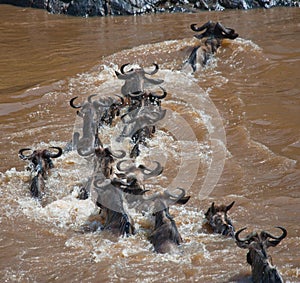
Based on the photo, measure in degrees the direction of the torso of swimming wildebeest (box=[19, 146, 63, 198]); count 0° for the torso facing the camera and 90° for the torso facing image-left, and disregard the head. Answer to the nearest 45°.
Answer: approximately 180°

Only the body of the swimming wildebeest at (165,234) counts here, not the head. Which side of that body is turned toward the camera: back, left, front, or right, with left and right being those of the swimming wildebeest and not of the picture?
back

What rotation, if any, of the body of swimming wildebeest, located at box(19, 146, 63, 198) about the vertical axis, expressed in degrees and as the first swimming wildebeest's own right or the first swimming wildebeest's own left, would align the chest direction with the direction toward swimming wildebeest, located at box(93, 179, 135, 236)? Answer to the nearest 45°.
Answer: approximately 135° to the first swimming wildebeest's own right

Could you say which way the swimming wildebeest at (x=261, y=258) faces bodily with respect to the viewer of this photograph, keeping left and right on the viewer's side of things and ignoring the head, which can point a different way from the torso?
facing away from the viewer
